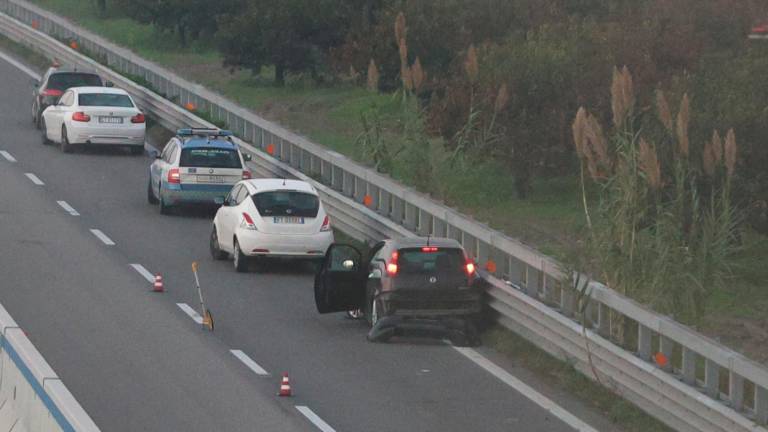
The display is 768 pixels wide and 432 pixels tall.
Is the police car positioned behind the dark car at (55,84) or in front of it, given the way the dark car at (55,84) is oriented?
behind

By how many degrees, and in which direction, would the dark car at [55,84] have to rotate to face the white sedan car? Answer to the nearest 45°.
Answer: approximately 180°

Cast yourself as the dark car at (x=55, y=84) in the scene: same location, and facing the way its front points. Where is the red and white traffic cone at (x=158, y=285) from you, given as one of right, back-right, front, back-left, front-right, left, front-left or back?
back

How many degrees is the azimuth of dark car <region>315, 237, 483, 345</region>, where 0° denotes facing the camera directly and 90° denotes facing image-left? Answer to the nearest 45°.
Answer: approximately 180°

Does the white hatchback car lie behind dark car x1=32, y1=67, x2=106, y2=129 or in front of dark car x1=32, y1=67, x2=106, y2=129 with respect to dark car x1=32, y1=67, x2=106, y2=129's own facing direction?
behind

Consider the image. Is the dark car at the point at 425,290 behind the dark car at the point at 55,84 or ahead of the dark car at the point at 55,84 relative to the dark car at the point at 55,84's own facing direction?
behind

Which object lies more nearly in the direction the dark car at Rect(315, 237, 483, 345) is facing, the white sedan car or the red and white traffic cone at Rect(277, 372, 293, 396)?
the white sedan car

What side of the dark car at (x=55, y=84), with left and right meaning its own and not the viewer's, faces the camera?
back

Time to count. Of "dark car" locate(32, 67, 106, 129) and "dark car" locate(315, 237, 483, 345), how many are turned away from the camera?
2
